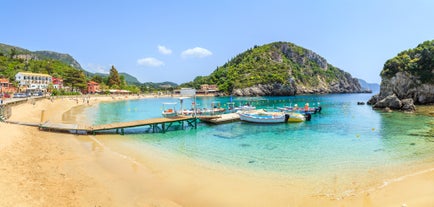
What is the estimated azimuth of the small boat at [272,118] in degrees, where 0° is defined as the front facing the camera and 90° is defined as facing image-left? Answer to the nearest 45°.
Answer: approximately 90°
